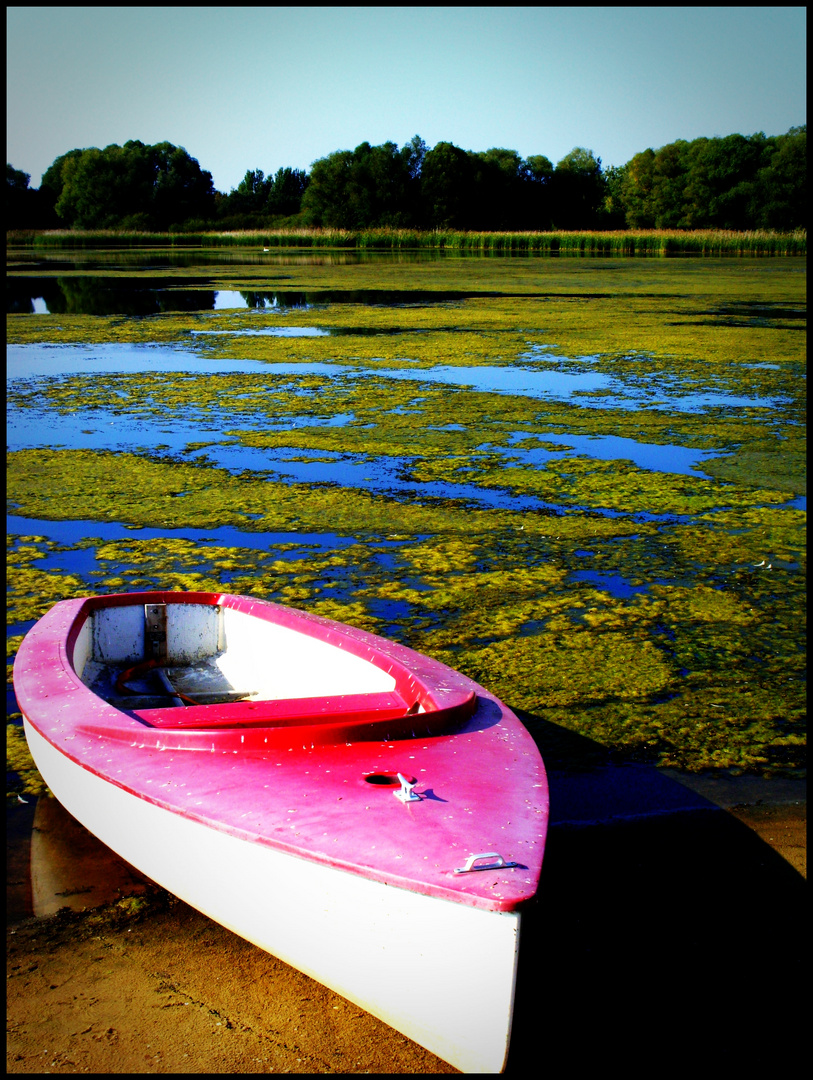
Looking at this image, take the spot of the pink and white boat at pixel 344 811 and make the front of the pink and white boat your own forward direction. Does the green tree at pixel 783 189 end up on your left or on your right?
on your left

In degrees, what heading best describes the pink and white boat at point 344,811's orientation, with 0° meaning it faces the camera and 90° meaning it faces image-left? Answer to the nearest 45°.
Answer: approximately 315°
